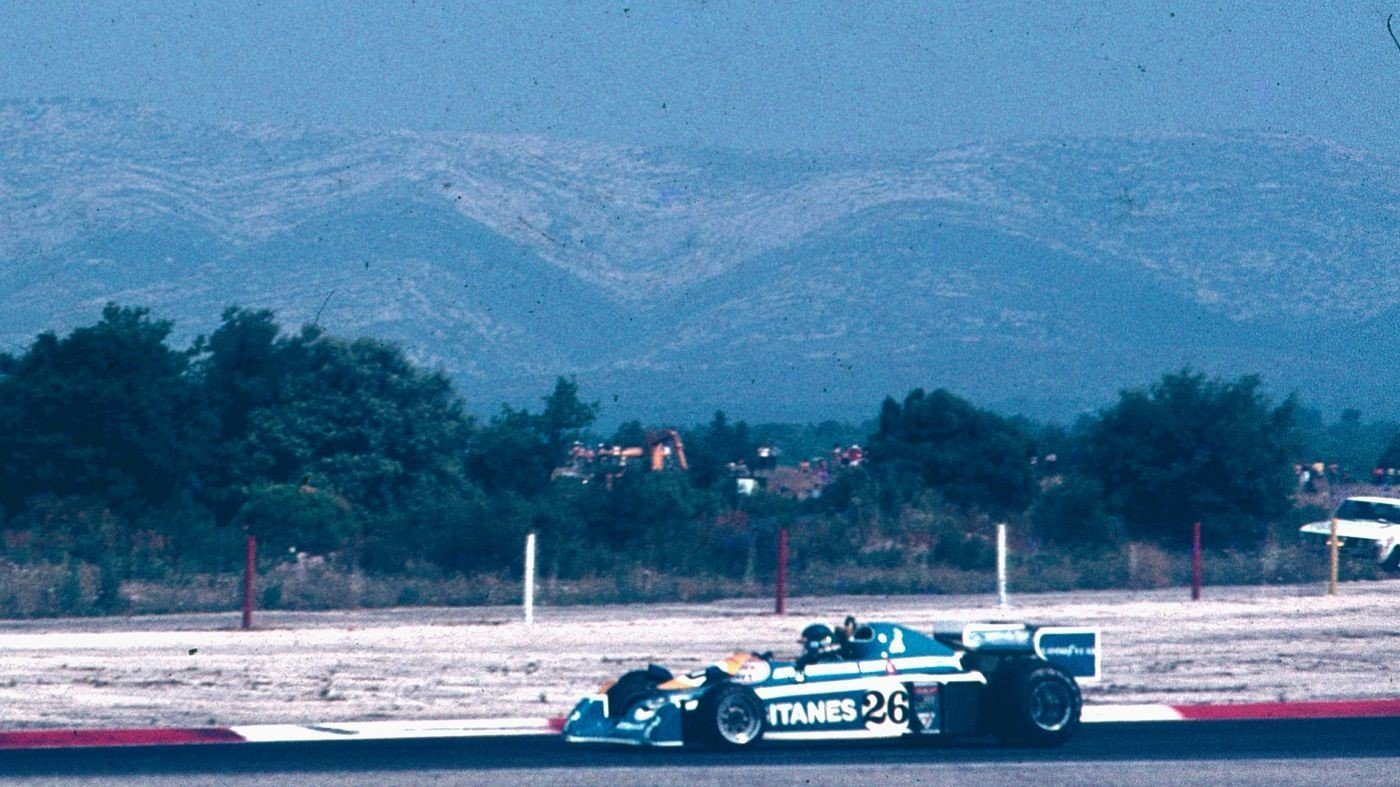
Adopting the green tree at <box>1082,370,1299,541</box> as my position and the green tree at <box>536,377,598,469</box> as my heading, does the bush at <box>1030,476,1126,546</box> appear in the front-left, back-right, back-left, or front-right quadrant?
front-left

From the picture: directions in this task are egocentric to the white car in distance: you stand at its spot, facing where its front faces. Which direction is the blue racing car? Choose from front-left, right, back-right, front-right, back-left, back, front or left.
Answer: left

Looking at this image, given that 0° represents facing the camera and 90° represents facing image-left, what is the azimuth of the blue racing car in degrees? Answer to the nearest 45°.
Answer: approximately 45°

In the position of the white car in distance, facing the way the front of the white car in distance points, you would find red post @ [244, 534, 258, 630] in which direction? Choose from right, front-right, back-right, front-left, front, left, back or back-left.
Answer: front-left

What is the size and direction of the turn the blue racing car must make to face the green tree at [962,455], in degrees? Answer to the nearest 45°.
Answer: approximately 135° to its right

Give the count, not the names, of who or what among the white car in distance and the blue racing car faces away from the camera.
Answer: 0

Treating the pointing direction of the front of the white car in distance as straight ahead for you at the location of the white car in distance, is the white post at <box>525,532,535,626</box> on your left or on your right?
on your left

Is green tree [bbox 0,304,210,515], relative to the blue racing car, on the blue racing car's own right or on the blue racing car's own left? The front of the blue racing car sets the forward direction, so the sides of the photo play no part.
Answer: on the blue racing car's own right

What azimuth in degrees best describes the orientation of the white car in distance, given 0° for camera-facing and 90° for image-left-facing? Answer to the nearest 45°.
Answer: approximately 90°

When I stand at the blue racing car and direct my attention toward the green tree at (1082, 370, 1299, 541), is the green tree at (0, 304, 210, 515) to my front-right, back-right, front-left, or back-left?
front-left

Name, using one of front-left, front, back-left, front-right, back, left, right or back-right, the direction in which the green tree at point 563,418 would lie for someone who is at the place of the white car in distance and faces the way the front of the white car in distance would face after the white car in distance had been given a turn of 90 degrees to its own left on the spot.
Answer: right

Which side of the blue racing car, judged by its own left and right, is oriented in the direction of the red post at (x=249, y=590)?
right

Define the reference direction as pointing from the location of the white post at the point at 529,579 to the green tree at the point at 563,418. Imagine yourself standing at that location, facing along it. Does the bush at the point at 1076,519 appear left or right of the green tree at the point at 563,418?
right
